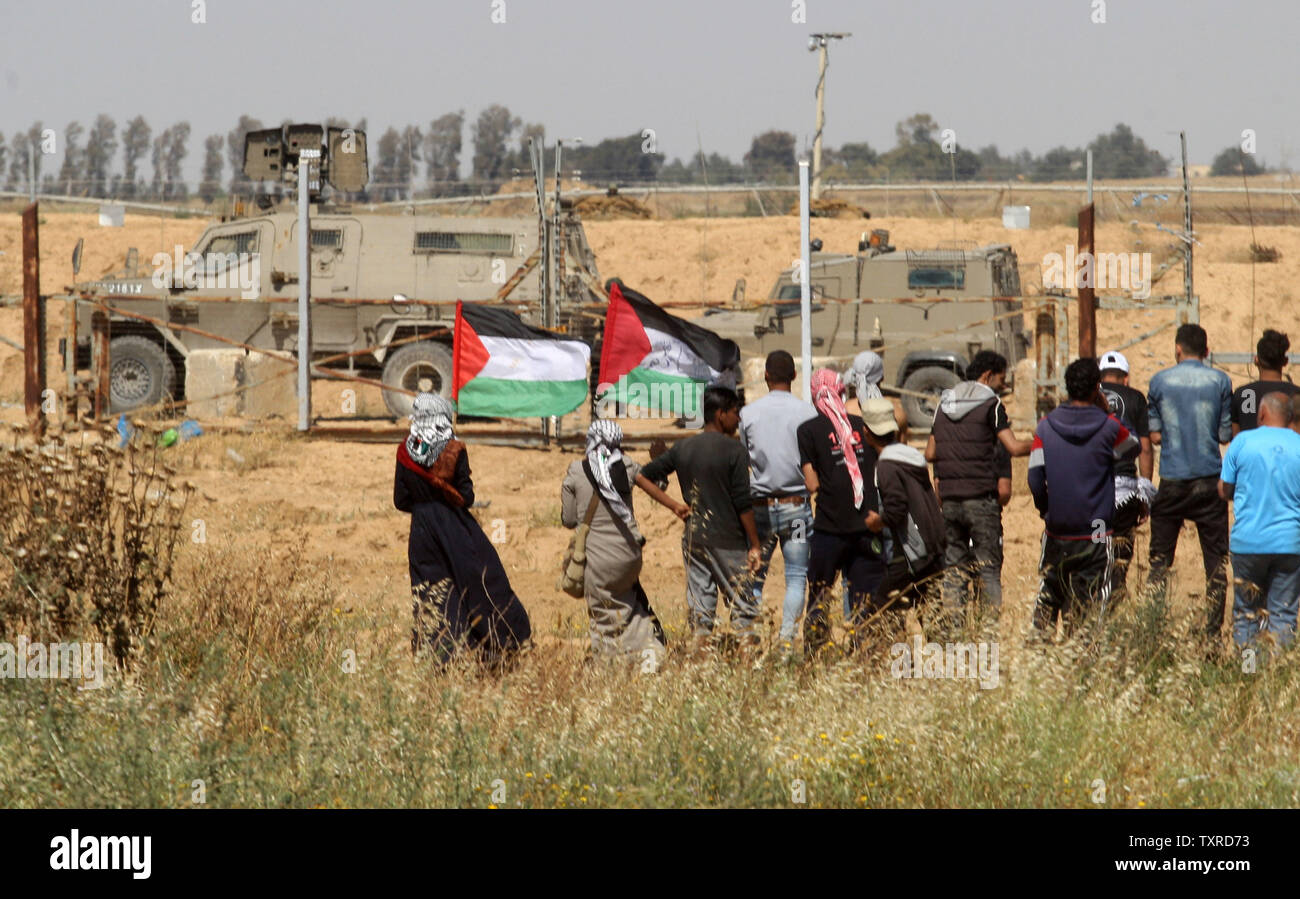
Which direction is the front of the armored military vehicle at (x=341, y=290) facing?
to the viewer's left

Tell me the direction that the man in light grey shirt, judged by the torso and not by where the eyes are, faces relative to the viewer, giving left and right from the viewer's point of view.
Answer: facing away from the viewer

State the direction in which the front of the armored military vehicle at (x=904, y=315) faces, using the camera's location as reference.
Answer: facing to the left of the viewer

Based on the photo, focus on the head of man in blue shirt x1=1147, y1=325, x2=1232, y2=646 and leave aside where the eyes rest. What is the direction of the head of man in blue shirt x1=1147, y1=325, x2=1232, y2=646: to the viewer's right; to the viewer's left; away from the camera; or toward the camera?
away from the camera

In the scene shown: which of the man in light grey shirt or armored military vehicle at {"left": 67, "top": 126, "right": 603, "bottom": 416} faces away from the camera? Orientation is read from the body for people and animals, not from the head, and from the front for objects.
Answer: the man in light grey shirt

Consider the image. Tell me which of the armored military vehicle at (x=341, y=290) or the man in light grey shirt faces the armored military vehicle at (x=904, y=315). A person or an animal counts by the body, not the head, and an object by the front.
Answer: the man in light grey shirt

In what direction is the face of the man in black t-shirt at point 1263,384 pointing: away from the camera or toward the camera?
away from the camera

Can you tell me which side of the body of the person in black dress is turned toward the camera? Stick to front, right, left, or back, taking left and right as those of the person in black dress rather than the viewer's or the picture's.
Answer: back

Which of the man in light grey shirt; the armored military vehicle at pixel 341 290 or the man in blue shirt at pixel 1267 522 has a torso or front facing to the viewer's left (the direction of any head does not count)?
the armored military vehicle

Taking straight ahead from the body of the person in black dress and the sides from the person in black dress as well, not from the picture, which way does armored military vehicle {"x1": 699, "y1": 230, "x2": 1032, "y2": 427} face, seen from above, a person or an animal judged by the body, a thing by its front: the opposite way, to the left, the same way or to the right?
to the left

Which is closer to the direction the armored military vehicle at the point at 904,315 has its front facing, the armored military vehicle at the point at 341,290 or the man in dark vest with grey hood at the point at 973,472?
the armored military vehicle

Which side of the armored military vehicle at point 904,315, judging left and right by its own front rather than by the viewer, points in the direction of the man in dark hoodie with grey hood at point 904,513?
left

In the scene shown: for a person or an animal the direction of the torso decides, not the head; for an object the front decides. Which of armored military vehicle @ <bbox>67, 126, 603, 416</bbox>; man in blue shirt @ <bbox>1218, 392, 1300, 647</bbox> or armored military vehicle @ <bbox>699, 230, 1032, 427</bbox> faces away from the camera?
the man in blue shirt
